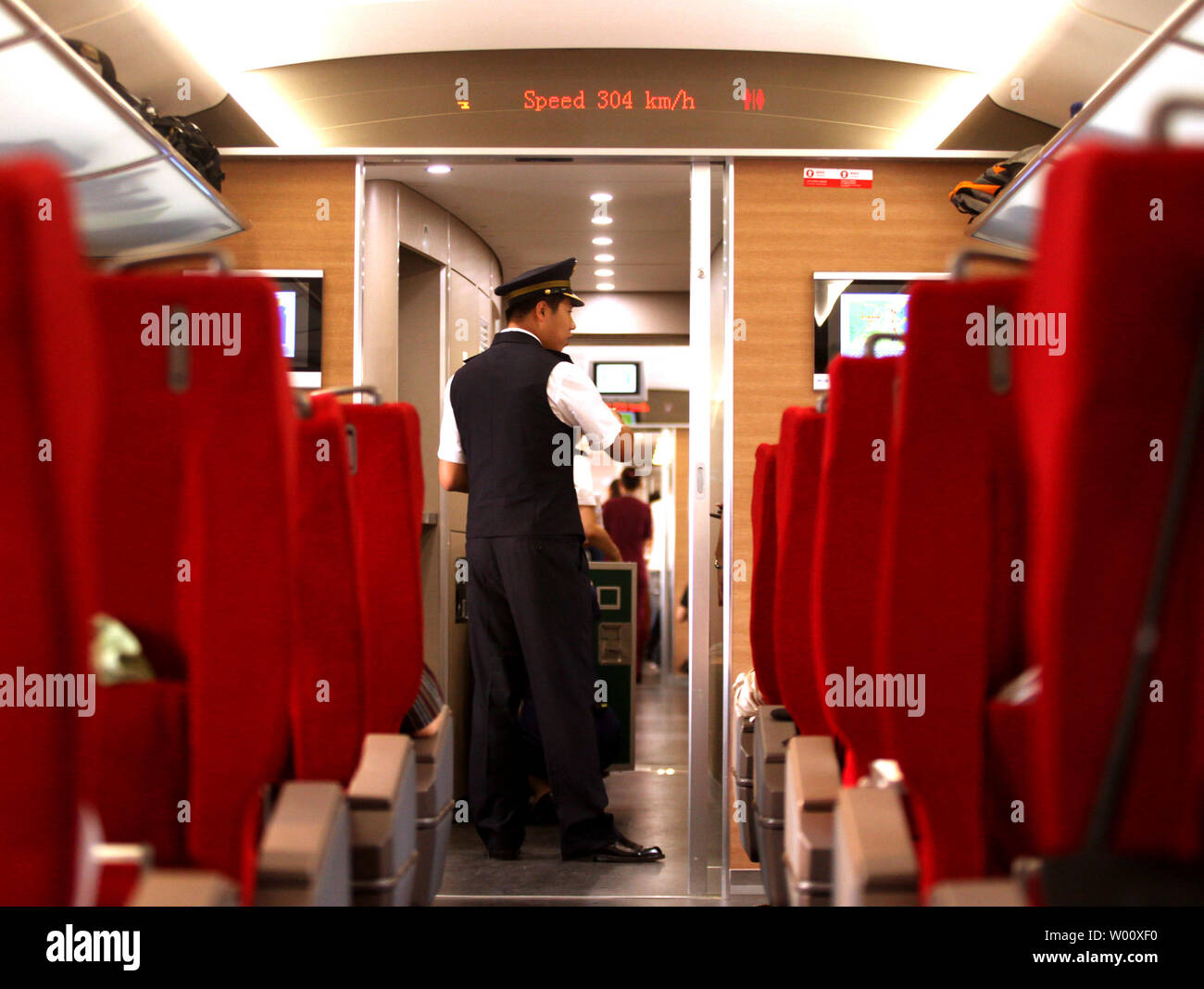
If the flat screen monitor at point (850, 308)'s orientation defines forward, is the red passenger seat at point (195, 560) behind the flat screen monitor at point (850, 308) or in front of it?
in front

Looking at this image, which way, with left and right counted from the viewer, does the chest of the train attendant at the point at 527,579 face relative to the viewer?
facing away from the viewer and to the right of the viewer

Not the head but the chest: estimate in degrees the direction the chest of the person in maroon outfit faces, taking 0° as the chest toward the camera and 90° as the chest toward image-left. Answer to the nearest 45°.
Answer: approximately 180°

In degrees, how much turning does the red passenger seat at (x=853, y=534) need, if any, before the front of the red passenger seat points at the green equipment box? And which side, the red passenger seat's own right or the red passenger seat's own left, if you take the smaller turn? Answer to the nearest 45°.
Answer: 0° — it already faces it

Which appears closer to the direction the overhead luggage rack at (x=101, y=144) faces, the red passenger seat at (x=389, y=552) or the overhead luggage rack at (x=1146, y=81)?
the overhead luggage rack

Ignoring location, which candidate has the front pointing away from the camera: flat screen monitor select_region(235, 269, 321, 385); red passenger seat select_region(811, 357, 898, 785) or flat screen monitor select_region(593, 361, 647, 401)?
the red passenger seat

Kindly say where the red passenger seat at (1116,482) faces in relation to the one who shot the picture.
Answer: facing away from the viewer

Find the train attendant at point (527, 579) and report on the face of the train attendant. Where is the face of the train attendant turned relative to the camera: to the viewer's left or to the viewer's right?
to the viewer's right

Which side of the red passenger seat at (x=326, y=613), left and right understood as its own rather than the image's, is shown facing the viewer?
back
